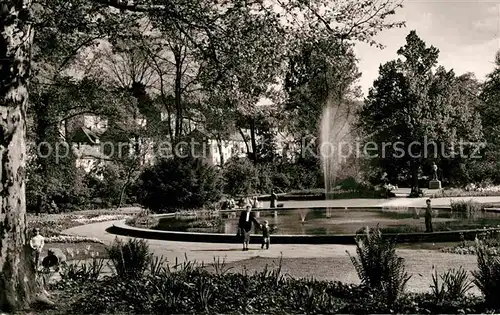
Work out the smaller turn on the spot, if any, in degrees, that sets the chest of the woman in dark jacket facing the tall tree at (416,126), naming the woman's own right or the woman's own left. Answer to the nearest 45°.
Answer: approximately 135° to the woman's own left

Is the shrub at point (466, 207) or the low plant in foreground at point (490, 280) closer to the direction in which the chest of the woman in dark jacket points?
the low plant in foreground

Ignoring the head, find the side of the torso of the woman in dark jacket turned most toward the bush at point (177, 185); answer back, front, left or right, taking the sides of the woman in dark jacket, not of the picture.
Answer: back

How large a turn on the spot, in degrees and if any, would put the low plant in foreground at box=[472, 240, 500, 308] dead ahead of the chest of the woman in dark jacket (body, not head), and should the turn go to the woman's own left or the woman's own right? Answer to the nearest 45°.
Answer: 0° — they already face it

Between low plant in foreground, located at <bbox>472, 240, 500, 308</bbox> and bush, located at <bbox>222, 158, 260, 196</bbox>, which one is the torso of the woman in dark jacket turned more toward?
the low plant in foreground

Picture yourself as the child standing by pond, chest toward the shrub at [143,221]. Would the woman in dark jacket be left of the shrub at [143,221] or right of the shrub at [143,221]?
left

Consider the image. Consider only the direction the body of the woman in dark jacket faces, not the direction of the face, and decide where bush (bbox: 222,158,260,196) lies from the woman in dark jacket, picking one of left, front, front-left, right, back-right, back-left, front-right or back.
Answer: back

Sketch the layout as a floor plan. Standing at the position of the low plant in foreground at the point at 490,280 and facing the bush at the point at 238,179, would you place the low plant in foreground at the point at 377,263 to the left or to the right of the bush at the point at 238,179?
left

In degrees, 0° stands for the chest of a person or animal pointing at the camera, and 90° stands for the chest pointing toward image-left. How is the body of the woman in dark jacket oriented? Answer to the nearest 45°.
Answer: approximately 0°

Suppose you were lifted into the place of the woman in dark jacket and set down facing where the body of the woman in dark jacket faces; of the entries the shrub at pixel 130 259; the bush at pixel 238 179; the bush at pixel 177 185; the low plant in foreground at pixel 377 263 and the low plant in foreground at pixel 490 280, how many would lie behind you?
2

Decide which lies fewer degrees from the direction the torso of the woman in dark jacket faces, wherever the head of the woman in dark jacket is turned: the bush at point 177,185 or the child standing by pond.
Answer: the child standing by pond

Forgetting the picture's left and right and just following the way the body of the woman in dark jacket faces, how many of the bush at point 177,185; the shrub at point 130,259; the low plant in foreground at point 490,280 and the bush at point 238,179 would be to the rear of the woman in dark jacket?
2

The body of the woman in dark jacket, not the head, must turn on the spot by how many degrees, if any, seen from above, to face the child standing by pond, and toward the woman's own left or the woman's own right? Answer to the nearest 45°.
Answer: approximately 90° to the woman's own left
